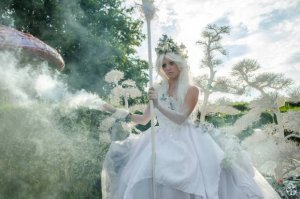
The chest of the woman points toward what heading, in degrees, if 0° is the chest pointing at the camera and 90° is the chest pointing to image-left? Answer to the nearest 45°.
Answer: approximately 45°
